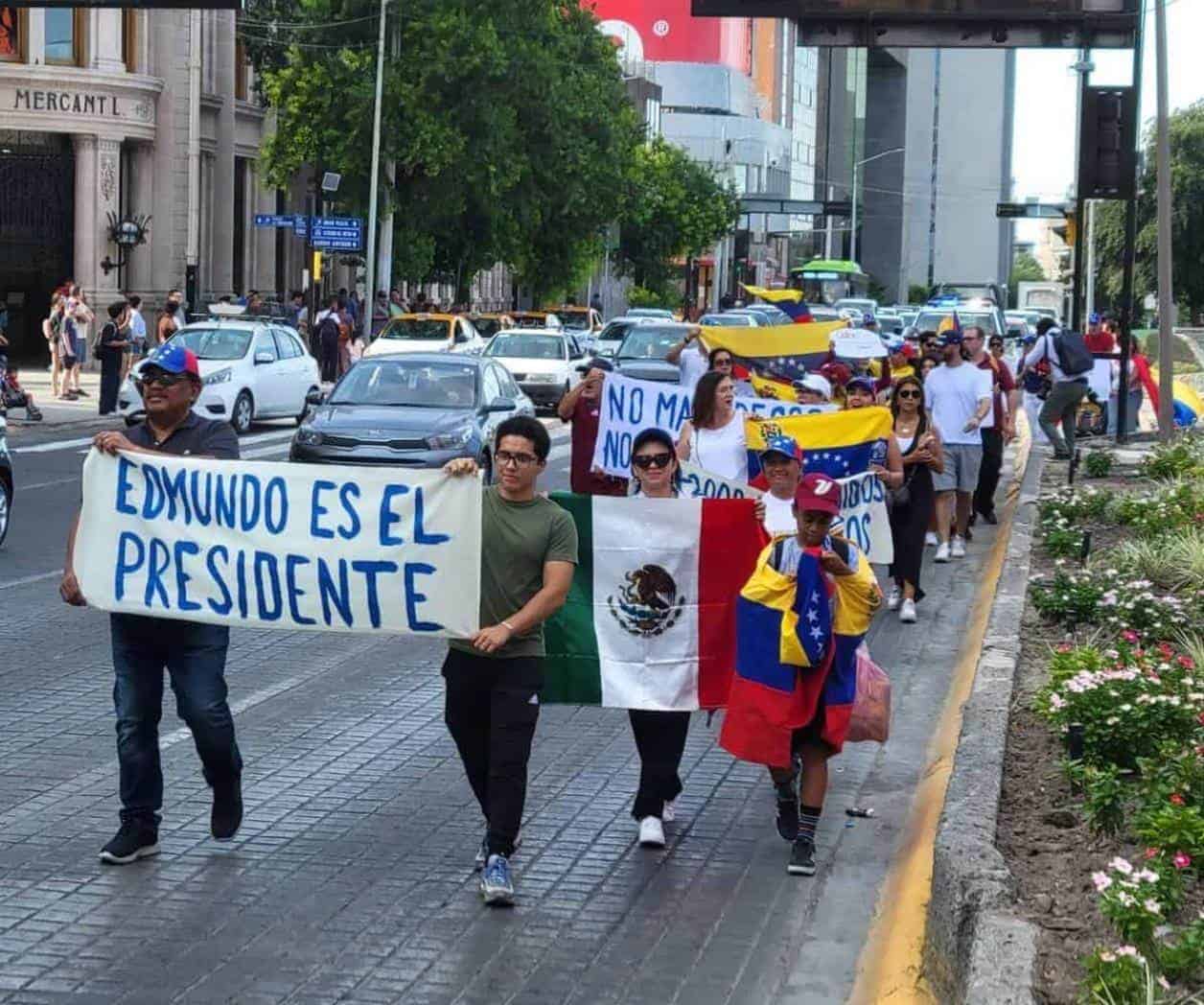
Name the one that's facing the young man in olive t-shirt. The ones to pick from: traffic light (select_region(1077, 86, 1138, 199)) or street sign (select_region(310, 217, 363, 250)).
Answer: the street sign

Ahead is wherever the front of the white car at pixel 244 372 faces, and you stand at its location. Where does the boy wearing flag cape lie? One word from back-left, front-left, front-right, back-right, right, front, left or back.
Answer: front-left

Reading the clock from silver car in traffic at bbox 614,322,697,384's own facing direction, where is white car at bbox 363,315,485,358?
The white car is roughly at 3 o'clock from the silver car in traffic.

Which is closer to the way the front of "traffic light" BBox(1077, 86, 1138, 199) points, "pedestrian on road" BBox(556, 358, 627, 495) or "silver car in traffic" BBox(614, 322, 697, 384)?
the silver car in traffic

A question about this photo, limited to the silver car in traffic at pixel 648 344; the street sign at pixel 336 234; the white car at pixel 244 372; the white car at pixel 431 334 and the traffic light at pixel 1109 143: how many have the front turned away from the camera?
1

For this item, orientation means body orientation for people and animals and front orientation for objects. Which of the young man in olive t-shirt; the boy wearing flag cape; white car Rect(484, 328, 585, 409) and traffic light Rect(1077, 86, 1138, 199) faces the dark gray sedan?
the white car

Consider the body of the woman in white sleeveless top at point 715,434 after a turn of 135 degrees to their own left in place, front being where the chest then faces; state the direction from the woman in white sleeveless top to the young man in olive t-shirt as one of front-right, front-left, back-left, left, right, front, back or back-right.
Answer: back

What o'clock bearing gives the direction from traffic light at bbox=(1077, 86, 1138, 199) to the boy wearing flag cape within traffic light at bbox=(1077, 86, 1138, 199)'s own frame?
The boy wearing flag cape is roughly at 6 o'clock from the traffic light.

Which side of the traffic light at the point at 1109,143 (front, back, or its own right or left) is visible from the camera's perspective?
back

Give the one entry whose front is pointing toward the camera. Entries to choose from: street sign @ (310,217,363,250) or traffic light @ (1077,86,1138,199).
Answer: the street sign

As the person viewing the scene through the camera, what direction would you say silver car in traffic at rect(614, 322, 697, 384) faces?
facing the viewer and to the left of the viewer

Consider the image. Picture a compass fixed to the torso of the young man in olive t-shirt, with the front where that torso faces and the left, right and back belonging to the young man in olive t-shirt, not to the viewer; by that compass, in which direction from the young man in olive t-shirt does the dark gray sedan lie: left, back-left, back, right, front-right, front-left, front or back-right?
back

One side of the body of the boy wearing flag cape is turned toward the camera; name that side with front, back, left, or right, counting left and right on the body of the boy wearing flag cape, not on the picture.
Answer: front

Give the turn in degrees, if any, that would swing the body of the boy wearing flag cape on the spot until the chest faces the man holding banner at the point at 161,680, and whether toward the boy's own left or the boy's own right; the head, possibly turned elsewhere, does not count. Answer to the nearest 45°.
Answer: approximately 90° to the boy's own right

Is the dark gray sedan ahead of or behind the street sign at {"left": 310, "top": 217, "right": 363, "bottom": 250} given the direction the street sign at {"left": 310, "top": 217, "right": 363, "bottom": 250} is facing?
ahead

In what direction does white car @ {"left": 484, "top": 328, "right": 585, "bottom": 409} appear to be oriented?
toward the camera

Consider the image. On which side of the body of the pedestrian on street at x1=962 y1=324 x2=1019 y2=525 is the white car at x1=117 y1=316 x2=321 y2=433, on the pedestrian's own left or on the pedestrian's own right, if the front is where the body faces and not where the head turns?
on the pedestrian's own right

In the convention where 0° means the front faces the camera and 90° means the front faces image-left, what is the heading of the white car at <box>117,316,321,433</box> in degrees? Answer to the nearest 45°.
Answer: approximately 45°

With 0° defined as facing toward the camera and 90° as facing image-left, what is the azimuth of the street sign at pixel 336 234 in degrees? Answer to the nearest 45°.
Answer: approximately 0°
